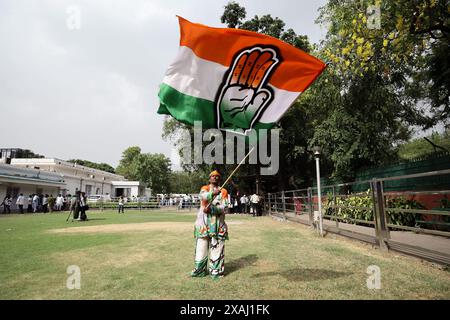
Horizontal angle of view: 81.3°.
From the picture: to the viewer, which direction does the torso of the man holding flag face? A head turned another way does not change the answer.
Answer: toward the camera

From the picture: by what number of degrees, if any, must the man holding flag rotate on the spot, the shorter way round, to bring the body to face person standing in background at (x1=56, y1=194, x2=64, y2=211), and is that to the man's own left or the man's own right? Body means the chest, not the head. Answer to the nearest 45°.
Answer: approximately 135° to the man's own right

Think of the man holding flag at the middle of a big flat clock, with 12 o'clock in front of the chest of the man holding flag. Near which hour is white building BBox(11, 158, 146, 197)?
The white building is roughly at 5 o'clock from the man holding flag.

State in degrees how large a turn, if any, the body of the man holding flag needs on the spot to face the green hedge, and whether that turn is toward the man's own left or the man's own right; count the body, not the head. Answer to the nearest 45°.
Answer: approximately 135° to the man's own left

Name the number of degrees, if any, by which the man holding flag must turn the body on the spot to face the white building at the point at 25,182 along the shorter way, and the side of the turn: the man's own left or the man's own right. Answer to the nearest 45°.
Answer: approximately 135° to the man's own right

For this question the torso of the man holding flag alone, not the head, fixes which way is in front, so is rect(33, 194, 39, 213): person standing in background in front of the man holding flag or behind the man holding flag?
behind
